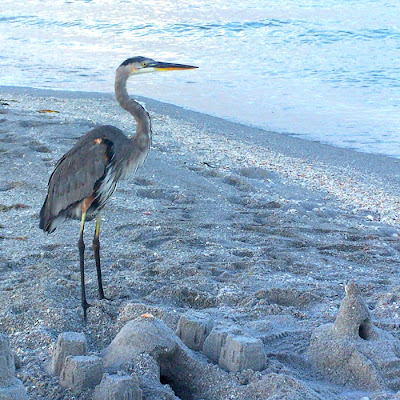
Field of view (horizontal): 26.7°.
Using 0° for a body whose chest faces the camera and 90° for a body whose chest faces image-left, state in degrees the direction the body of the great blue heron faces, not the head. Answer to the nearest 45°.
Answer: approximately 270°

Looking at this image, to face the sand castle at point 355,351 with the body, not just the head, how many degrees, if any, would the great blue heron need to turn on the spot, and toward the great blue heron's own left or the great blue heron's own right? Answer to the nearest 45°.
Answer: approximately 45° to the great blue heron's own right
